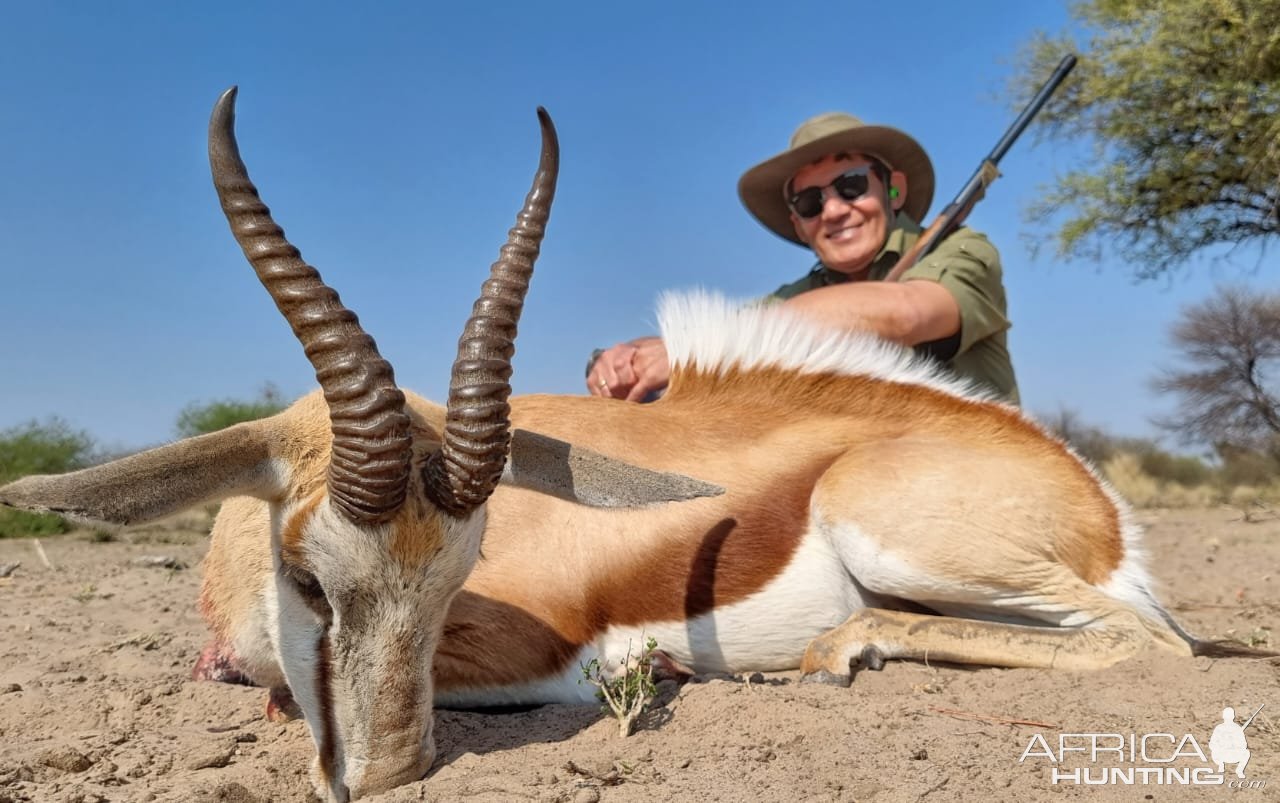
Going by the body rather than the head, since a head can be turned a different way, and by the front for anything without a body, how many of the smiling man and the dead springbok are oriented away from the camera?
0

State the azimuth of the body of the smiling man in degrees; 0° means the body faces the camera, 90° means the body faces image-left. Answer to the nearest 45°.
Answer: approximately 45°

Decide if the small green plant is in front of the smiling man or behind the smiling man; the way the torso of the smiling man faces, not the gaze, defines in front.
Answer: in front

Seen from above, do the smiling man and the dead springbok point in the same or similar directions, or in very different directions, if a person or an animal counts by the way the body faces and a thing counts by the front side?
same or similar directions

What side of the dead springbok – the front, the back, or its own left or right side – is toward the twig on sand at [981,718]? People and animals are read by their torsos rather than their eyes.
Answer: left

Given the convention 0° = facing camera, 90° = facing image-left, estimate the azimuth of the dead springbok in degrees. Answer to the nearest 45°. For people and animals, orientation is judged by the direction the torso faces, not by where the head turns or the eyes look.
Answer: approximately 45°

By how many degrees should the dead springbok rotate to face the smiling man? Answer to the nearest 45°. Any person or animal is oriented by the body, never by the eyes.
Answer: approximately 180°
